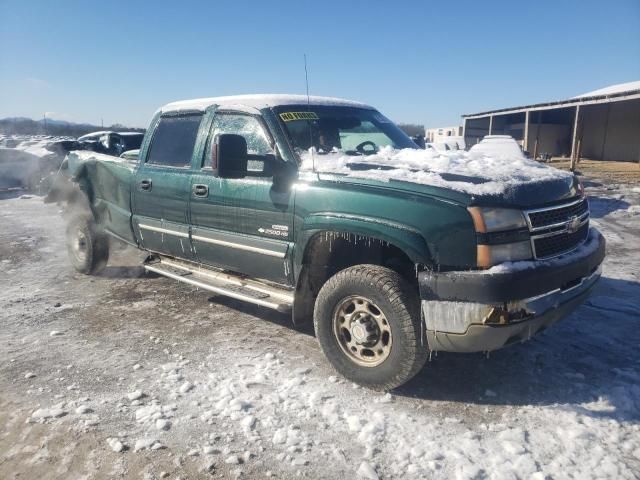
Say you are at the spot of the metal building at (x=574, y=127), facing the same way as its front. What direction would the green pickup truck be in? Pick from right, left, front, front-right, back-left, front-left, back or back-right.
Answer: front-left

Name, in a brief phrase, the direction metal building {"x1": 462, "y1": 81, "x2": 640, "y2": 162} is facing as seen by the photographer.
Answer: facing the viewer and to the left of the viewer

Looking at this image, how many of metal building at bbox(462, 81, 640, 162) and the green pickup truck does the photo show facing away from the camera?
0

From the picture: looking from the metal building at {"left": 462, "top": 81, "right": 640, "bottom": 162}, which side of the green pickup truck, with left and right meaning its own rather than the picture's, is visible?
left

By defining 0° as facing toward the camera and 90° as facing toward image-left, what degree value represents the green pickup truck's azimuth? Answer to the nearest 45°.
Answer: approximately 315°
